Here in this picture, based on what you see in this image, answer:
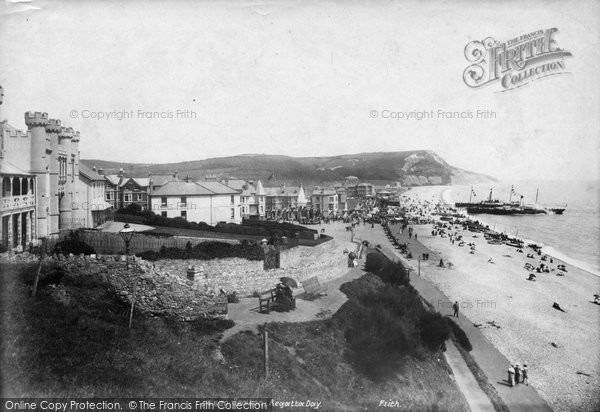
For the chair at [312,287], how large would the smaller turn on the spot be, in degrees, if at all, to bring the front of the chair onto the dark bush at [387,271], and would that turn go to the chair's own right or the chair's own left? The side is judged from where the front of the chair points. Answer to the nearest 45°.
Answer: approximately 90° to the chair's own left

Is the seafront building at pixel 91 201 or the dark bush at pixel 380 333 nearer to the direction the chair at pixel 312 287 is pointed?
the dark bush

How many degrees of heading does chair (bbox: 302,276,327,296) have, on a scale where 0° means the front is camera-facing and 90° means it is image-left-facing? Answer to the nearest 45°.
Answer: approximately 315°

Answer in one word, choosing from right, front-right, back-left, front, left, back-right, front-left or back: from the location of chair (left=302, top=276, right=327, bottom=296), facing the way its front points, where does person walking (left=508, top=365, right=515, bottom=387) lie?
front-left

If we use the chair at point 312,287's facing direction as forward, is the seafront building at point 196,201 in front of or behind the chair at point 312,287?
behind

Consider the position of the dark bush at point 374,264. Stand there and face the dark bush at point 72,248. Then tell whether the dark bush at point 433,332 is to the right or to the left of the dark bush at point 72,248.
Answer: left

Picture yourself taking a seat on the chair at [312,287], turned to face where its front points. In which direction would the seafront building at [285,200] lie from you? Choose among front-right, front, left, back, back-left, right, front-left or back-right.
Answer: back-left

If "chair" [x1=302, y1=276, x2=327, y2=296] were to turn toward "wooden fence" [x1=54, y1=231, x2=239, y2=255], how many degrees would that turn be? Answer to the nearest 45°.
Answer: approximately 135° to its right
